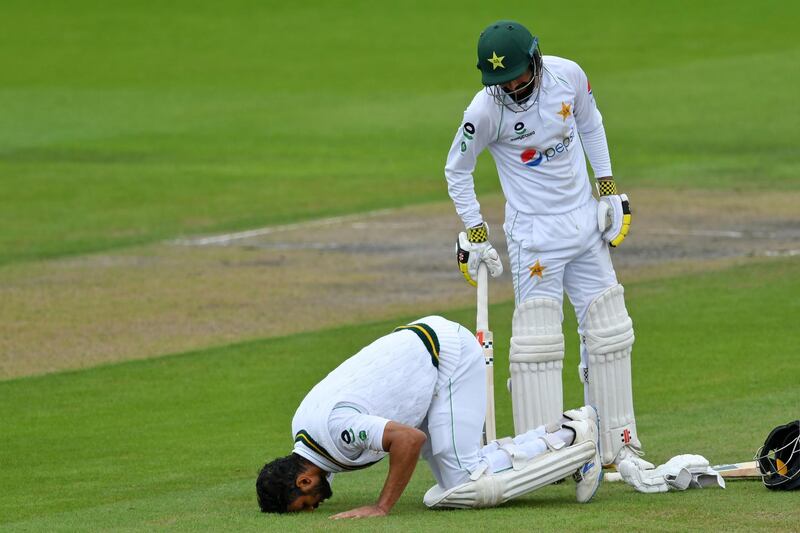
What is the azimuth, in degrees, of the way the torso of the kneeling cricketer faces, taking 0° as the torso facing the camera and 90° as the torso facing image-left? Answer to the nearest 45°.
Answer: approximately 90°

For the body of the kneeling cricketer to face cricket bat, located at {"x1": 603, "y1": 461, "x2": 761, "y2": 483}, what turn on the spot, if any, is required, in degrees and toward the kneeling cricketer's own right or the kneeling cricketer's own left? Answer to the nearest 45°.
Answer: approximately 180°
